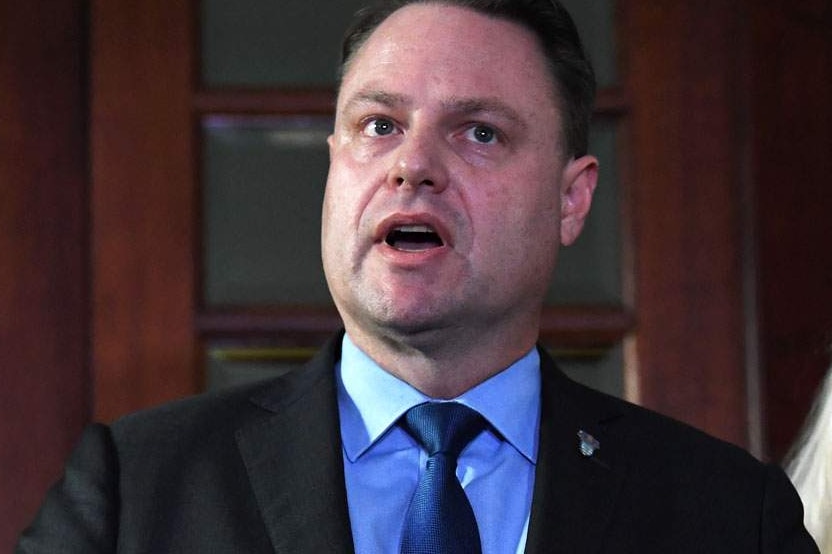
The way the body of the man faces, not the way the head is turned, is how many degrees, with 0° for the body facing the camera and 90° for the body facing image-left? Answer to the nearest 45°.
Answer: approximately 0°
